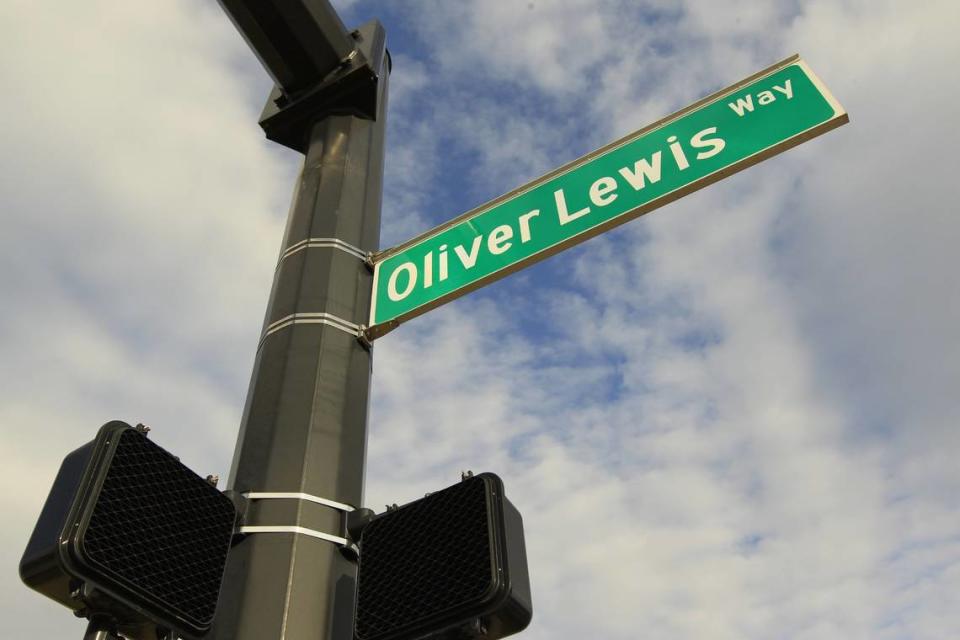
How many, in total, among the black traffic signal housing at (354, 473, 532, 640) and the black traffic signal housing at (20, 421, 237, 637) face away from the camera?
0

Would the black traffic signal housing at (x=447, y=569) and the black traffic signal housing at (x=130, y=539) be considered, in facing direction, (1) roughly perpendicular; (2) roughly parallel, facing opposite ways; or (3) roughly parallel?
roughly perpendicular
